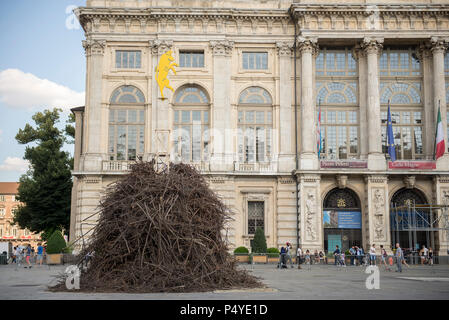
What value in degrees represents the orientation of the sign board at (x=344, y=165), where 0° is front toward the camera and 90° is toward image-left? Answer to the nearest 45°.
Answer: approximately 0°

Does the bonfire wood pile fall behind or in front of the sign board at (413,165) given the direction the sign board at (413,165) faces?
in front

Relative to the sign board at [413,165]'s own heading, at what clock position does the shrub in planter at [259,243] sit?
The shrub in planter is roughly at 2 o'clock from the sign board.

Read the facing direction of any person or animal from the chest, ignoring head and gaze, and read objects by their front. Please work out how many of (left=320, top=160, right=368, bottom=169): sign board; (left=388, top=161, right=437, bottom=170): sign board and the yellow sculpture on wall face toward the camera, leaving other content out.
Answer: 2

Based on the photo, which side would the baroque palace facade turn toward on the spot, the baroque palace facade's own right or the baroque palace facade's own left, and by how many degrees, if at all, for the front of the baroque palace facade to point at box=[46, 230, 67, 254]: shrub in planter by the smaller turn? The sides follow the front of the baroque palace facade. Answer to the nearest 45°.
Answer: approximately 90° to the baroque palace facade's own right

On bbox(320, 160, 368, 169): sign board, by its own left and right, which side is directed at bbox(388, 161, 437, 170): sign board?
left
